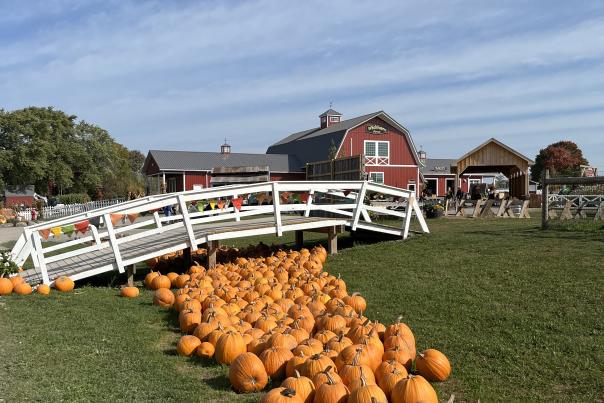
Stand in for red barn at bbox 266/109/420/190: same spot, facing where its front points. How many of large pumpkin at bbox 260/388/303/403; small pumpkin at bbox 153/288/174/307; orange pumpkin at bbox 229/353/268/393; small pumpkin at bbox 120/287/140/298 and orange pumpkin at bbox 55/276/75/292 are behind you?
0

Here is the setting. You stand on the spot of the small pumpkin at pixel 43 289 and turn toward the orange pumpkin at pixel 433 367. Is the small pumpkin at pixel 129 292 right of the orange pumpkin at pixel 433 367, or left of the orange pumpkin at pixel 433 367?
left

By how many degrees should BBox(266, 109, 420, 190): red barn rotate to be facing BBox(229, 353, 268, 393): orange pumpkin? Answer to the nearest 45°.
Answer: approximately 45° to its right

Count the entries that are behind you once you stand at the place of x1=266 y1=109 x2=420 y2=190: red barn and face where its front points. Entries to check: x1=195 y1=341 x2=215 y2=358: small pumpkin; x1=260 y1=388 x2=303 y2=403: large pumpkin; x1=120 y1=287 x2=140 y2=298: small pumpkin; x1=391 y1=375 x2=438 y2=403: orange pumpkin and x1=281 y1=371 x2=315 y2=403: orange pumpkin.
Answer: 0

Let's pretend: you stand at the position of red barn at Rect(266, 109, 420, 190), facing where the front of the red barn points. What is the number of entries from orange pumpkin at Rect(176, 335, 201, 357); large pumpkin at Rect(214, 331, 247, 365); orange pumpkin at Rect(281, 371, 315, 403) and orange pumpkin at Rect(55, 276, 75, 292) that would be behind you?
0

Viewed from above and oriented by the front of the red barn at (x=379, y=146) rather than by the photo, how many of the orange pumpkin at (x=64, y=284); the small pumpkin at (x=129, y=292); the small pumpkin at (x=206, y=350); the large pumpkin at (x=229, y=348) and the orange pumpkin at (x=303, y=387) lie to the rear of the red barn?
0

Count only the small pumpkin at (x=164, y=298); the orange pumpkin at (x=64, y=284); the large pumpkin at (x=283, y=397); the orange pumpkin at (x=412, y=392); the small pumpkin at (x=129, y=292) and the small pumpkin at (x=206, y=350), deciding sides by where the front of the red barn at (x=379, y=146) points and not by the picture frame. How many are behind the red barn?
0

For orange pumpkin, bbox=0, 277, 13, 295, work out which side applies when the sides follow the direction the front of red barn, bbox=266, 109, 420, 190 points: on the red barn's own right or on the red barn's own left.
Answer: on the red barn's own right

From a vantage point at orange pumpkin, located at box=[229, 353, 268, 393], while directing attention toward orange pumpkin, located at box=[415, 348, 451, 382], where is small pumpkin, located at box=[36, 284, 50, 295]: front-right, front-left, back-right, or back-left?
back-left

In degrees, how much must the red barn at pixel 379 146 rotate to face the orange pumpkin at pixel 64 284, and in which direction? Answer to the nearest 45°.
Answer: approximately 45° to its right

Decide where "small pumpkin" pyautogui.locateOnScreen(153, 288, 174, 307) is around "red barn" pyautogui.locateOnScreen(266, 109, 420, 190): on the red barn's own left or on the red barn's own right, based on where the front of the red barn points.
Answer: on the red barn's own right

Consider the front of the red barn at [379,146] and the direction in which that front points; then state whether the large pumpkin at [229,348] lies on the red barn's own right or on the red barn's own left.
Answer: on the red barn's own right

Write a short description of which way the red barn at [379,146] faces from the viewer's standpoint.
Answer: facing the viewer and to the right of the viewer

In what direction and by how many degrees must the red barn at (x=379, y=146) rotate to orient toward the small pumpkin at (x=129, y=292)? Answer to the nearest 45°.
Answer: approximately 45° to its right

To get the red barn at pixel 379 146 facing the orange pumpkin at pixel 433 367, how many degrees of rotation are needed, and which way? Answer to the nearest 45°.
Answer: approximately 45° to its right

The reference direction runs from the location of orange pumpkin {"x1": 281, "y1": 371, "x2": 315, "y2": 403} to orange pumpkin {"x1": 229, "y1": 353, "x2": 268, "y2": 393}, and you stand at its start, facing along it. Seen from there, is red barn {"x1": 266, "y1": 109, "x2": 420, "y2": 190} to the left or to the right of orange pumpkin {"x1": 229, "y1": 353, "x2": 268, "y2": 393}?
right
